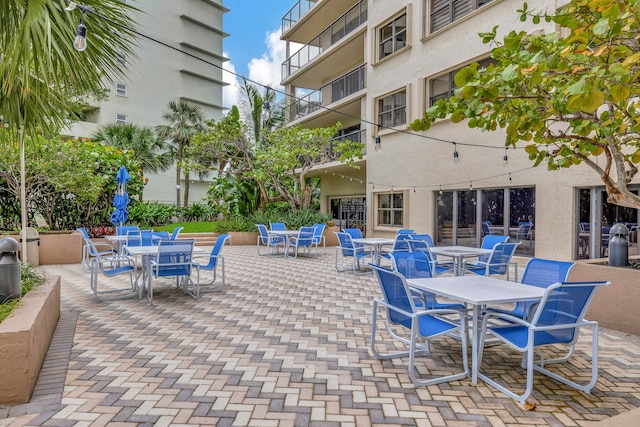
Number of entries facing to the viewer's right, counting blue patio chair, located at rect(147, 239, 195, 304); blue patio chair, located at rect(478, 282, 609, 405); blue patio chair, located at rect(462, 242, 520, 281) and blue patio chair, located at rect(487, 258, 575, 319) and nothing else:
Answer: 0

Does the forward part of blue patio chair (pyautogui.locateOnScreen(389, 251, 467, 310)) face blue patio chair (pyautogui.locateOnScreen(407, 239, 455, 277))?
no

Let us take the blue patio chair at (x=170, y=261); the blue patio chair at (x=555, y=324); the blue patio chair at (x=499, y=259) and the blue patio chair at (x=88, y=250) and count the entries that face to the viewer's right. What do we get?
1

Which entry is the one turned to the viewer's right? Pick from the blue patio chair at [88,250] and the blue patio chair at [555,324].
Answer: the blue patio chair at [88,250]

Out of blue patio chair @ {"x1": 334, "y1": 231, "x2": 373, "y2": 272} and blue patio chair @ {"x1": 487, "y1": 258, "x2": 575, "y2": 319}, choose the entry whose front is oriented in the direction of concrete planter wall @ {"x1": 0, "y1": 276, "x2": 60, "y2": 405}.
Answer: blue patio chair @ {"x1": 487, "y1": 258, "x2": 575, "y2": 319}

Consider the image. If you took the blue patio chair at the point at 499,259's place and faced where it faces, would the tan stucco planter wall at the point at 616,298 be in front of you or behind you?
behind

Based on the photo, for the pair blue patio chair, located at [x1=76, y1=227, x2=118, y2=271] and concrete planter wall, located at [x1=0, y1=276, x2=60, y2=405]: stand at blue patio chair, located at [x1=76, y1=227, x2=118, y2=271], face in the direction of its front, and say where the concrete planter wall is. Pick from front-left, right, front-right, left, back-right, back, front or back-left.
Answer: right

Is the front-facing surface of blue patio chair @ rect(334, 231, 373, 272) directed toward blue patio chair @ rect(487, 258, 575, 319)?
no

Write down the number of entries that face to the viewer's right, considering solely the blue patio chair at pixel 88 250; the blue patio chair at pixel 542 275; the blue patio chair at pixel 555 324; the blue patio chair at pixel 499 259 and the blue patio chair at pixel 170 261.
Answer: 1

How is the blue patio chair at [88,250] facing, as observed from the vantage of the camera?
facing to the right of the viewer

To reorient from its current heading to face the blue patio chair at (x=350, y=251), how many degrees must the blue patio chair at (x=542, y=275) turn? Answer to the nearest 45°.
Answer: approximately 90° to its right

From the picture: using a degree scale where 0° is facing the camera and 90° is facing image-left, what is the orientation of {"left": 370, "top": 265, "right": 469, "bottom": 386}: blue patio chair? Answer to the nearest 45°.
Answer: approximately 225°

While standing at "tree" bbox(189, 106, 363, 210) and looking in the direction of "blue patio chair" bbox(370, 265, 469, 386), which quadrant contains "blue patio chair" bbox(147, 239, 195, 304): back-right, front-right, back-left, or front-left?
front-right

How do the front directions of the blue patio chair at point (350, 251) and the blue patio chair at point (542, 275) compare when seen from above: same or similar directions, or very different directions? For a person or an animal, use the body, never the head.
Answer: very different directions

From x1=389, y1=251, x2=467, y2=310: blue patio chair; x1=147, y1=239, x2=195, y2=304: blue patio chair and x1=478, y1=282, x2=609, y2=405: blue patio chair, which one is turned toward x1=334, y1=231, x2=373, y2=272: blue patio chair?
x1=478, y1=282, x2=609, y2=405: blue patio chair

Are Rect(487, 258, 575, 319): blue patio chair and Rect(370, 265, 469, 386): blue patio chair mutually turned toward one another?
yes

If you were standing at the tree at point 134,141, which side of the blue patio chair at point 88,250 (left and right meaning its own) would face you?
left

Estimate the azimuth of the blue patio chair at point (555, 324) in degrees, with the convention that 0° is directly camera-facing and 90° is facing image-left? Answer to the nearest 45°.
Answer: approximately 135°

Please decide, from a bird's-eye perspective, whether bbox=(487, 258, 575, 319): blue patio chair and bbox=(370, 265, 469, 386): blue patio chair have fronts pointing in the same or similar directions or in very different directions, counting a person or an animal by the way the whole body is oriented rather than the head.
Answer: very different directions

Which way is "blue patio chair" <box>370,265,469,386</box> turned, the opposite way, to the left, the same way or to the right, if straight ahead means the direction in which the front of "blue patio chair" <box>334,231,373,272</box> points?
the same way
